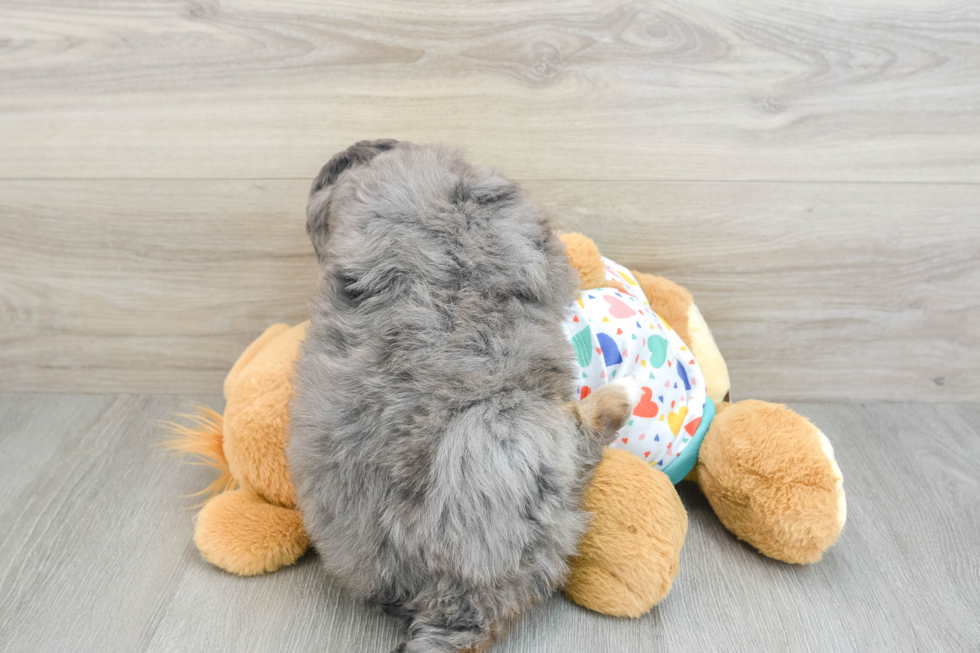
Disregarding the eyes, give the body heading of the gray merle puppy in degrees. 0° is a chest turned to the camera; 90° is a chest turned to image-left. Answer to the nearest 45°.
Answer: approximately 180°
